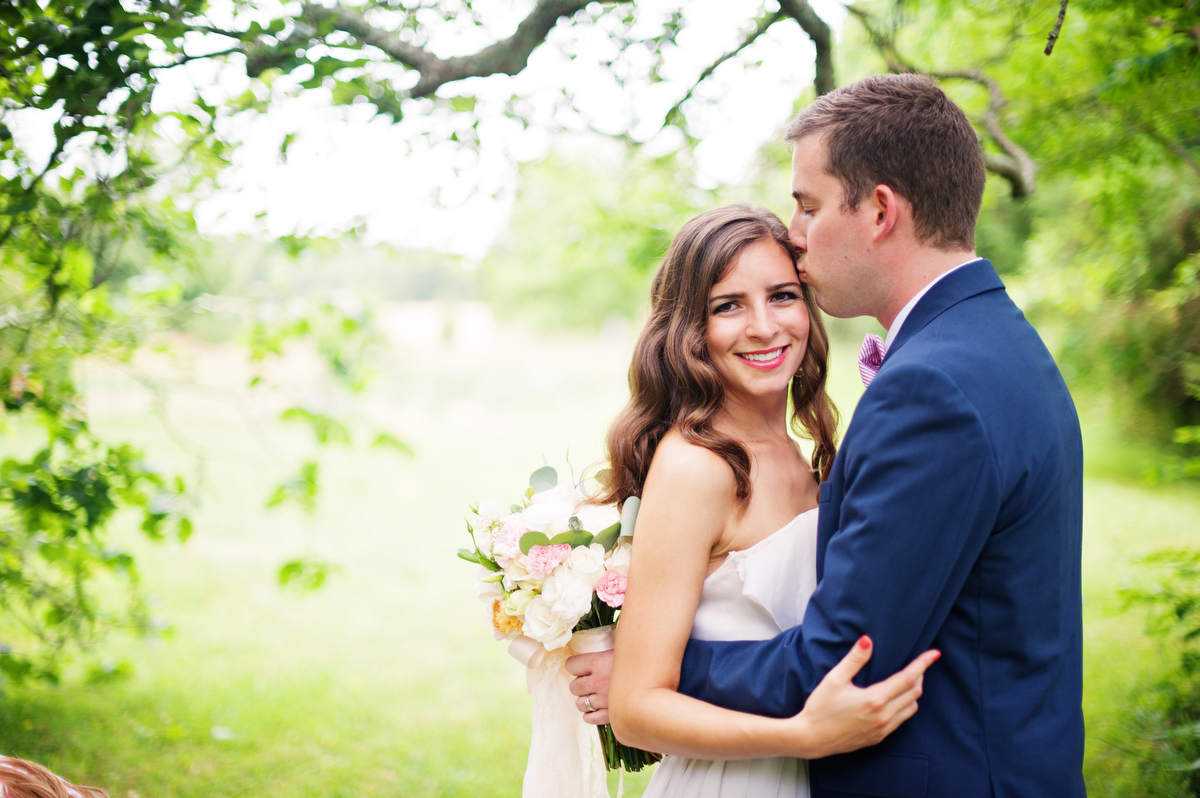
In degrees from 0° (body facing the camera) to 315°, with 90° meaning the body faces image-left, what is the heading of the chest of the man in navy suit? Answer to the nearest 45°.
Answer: approximately 90°

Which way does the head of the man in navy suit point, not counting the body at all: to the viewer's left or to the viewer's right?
to the viewer's left

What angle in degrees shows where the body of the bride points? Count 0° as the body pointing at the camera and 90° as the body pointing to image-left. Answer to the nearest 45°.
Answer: approximately 315°

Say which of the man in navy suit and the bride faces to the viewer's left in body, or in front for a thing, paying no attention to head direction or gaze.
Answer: the man in navy suit

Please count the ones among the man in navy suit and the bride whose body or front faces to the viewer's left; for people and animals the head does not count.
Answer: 1
